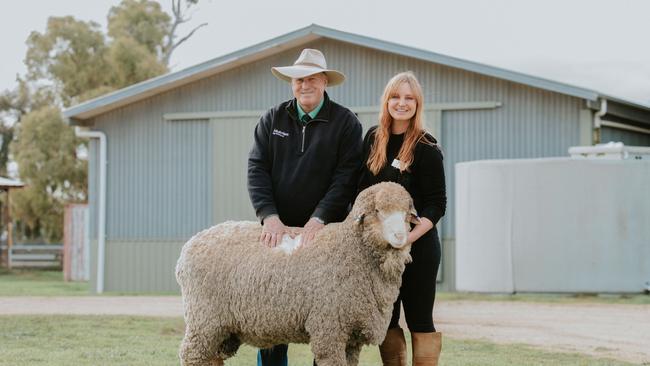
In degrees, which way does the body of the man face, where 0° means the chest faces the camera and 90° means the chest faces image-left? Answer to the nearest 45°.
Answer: approximately 0°

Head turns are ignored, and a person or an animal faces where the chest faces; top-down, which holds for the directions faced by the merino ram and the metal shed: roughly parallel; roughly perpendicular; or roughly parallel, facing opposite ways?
roughly perpendicular

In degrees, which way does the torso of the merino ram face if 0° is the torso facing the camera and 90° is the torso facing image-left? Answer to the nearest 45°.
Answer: approximately 270°

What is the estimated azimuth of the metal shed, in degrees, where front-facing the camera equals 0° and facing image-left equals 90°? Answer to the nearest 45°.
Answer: approximately 0°

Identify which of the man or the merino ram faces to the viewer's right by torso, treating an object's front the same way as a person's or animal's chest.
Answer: the merino ram
